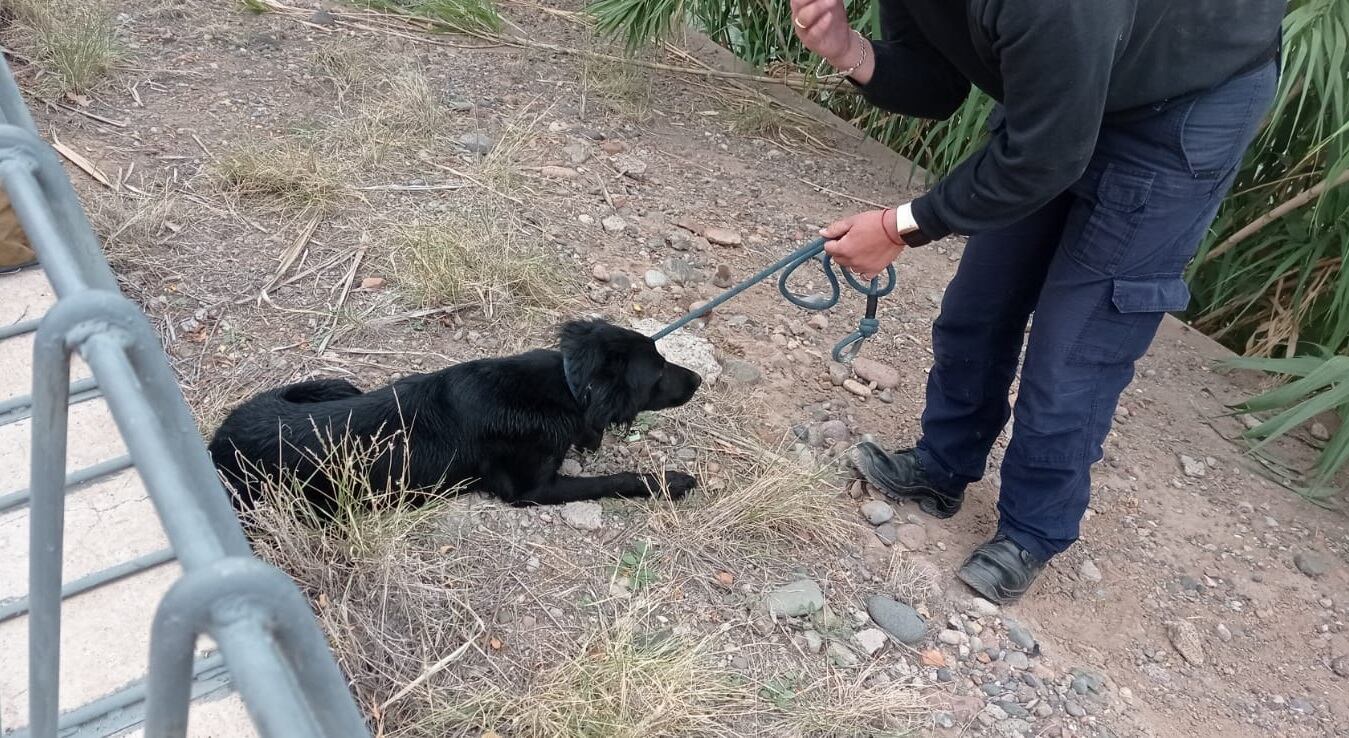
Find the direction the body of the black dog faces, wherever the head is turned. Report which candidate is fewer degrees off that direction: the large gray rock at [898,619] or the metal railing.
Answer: the large gray rock

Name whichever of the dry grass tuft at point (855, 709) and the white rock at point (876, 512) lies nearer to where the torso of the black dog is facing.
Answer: the white rock

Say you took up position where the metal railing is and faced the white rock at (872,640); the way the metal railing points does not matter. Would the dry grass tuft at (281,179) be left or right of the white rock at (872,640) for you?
left

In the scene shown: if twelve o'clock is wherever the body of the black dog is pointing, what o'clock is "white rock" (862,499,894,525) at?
The white rock is roughly at 12 o'clock from the black dog.

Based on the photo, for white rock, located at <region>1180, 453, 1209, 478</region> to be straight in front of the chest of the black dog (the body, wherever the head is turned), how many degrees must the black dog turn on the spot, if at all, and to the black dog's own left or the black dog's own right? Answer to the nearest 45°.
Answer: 0° — it already faces it

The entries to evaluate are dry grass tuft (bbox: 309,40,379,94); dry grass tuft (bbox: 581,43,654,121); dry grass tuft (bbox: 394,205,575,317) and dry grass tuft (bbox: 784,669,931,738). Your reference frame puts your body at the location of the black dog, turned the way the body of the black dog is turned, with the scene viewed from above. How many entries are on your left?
3

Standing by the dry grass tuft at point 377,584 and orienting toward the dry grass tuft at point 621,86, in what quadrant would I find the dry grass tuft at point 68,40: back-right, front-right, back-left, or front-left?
front-left

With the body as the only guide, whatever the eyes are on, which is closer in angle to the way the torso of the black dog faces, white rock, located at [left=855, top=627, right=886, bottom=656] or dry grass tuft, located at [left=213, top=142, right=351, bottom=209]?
the white rock

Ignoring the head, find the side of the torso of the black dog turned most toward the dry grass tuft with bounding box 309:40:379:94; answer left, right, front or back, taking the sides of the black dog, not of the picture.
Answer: left

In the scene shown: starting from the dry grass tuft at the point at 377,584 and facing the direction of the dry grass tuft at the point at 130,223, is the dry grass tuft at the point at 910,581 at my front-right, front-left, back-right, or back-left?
back-right

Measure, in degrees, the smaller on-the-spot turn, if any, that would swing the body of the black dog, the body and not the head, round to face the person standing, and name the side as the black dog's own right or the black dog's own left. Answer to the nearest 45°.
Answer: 0° — it already faces them

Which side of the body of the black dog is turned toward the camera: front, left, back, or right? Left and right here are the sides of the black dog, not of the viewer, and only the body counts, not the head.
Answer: right

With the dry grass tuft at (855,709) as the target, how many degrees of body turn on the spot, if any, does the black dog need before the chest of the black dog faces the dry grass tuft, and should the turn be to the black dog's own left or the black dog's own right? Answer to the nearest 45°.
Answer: approximately 45° to the black dog's own right
